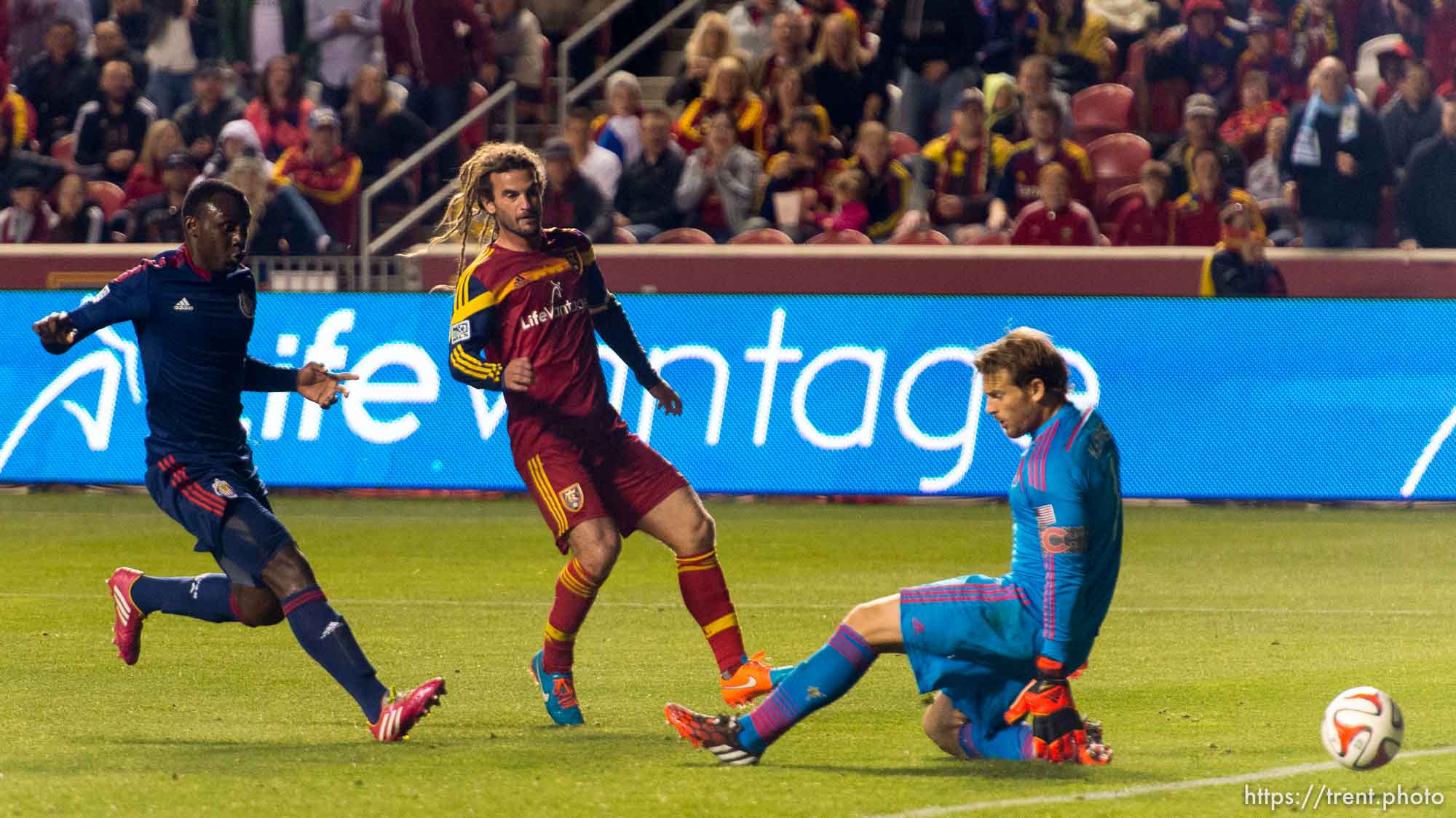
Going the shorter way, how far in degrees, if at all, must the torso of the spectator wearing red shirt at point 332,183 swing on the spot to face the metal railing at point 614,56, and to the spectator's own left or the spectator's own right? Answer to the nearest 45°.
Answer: approximately 135° to the spectator's own left

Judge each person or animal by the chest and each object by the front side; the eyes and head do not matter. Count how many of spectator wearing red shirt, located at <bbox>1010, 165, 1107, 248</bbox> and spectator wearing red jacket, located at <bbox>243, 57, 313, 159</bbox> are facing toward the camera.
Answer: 2

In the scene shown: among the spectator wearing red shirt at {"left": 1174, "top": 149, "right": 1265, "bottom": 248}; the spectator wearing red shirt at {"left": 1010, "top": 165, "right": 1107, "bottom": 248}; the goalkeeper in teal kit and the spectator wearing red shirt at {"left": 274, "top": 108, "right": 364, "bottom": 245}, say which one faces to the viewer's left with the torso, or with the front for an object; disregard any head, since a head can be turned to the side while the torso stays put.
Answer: the goalkeeper in teal kit

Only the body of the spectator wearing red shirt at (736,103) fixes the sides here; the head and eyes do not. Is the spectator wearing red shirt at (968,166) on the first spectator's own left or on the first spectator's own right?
on the first spectator's own left

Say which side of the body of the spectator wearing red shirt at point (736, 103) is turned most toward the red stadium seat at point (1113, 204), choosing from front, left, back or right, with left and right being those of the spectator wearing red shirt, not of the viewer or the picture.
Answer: left

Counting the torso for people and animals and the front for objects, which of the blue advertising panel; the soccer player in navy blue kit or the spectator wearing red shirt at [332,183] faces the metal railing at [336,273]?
the spectator wearing red shirt

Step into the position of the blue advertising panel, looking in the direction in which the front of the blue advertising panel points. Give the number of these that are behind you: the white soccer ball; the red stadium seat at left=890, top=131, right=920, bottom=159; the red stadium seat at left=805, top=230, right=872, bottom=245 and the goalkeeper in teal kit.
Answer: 2

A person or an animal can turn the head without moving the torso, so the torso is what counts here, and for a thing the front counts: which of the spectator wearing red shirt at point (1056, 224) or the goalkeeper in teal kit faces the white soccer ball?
the spectator wearing red shirt

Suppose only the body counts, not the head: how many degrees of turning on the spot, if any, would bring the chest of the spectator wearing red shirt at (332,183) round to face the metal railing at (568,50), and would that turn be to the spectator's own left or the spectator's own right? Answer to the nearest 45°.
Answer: approximately 135° to the spectator's own left
